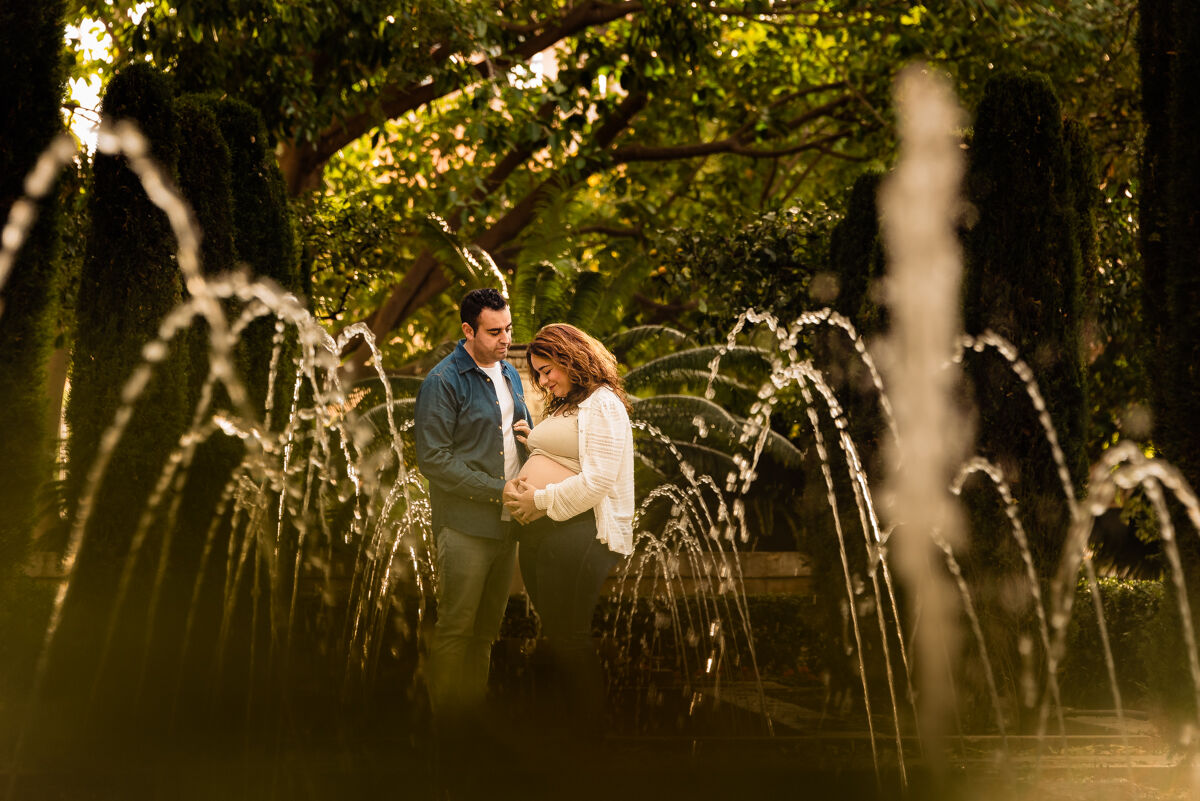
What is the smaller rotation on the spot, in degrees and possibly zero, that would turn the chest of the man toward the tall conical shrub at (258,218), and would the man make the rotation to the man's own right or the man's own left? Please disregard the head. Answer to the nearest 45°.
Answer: approximately 180°

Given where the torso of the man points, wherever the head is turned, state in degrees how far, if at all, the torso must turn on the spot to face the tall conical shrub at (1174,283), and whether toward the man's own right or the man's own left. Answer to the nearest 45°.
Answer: approximately 45° to the man's own left

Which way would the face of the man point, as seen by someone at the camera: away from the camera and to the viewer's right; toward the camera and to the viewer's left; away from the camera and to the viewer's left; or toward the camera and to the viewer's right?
toward the camera and to the viewer's right

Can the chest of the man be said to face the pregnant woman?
yes

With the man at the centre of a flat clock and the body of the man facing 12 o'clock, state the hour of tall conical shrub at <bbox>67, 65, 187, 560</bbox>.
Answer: The tall conical shrub is roughly at 6 o'clock from the man.

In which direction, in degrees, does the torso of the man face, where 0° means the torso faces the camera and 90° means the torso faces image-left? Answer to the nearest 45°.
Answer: approximately 315°

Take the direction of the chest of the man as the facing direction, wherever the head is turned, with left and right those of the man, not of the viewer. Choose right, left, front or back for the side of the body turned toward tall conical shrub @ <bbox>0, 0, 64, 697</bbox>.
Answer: back

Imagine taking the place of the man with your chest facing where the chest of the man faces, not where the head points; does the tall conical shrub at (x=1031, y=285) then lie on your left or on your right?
on your left
